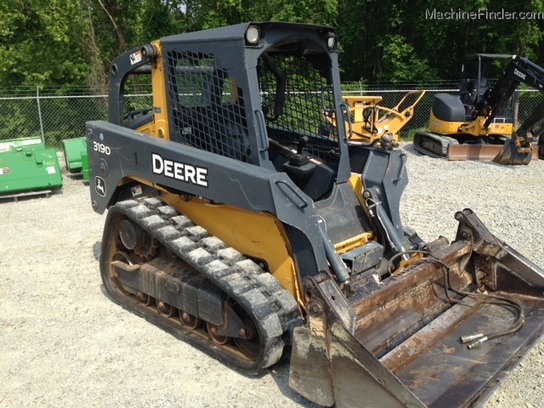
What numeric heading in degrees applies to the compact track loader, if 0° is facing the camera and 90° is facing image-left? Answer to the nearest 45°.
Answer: approximately 315°

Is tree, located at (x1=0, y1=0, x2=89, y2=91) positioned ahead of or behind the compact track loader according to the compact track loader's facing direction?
behind

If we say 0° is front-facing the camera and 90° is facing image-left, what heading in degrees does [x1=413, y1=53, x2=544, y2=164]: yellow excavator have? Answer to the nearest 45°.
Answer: approximately 315°

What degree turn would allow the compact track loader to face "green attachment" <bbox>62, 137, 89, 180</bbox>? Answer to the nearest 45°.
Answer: approximately 180°

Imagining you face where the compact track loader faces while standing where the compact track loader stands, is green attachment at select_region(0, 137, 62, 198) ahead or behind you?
behind

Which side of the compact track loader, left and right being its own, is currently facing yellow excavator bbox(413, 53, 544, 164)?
left

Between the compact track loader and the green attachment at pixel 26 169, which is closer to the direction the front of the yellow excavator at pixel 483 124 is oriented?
the compact track loader

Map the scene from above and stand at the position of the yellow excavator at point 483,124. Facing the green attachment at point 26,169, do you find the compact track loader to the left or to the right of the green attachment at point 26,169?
left
